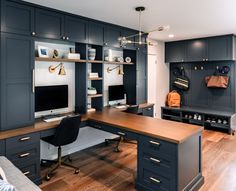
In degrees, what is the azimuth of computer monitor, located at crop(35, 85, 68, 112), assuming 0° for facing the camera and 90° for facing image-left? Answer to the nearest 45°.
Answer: approximately 315°

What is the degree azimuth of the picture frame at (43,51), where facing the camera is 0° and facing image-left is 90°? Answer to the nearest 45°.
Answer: approximately 315°

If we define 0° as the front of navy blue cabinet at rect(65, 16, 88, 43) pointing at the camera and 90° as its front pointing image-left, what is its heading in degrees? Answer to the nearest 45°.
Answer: approximately 315°
